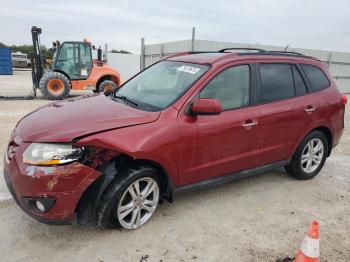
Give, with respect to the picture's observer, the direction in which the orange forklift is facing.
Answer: facing to the left of the viewer

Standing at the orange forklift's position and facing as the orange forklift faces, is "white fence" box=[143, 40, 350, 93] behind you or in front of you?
behind

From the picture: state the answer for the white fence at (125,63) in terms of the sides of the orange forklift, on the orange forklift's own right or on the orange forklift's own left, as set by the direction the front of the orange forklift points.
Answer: on the orange forklift's own right

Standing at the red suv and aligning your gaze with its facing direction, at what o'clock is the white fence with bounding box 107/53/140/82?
The white fence is roughly at 4 o'clock from the red suv.

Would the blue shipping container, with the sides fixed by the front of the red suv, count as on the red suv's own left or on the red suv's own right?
on the red suv's own right

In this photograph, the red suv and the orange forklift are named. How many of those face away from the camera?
0

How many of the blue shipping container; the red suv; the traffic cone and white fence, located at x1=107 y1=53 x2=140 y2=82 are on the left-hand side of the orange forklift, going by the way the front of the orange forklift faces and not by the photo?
2

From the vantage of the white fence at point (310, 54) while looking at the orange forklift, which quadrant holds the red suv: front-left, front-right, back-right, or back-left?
front-left

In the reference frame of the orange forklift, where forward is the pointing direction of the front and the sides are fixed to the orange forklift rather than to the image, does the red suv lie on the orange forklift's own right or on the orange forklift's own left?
on the orange forklift's own left

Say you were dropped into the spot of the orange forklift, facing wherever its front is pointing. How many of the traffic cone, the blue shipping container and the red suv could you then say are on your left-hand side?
2

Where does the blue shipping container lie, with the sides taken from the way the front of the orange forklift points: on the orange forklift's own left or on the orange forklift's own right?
on the orange forklift's own right

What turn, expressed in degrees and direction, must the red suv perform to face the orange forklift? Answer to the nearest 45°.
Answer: approximately 90° to its right

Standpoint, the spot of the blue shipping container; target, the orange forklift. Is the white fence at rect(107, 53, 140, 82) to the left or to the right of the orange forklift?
left

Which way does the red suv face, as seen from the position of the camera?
facing the viewer and to the left of the viewer

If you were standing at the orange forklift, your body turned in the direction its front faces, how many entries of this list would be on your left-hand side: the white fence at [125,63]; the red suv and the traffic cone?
2

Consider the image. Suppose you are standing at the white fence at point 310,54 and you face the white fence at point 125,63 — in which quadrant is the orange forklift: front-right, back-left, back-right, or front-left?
front-left
